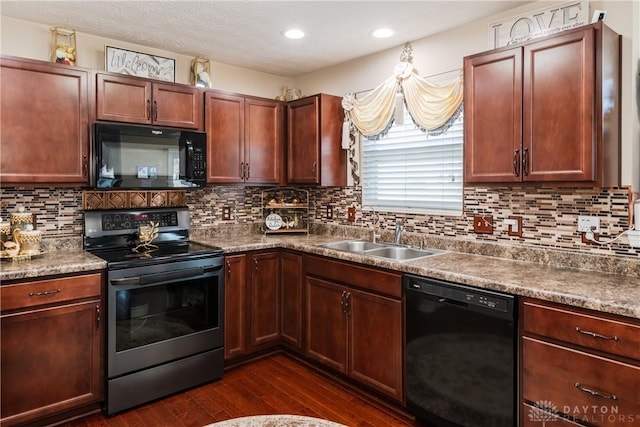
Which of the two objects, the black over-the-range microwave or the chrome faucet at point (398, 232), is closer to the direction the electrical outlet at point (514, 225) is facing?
the black over-the-range microwave

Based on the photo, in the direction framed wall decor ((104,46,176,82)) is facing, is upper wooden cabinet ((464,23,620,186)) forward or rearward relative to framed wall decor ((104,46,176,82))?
forward

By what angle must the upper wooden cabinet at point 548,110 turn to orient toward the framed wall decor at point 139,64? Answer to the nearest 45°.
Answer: approximately 45° to its right

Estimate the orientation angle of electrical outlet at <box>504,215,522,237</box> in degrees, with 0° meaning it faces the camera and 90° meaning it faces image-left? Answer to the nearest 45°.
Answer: approximately 45°

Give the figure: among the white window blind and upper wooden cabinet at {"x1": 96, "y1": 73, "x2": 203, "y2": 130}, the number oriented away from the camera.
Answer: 0

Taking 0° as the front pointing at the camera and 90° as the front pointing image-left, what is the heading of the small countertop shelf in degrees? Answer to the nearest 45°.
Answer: approximately 0°

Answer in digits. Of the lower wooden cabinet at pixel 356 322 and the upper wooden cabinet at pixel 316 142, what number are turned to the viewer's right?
0

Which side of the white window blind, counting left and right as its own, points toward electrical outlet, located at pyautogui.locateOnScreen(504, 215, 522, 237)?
left

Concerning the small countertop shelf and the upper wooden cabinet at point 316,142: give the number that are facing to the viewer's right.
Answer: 0

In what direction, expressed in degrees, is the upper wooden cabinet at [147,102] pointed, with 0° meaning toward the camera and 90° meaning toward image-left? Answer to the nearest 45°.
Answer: approximately 315°

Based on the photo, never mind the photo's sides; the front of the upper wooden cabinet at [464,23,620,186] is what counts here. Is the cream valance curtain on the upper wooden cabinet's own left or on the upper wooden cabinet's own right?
on the upper wooden cabinet's own right

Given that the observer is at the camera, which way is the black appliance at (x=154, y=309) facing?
facing the viewer and to the right of the viewer

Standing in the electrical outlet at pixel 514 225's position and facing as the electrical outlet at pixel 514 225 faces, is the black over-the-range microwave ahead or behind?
ahead

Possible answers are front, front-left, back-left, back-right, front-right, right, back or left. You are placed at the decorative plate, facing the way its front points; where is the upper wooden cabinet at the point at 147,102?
front-right

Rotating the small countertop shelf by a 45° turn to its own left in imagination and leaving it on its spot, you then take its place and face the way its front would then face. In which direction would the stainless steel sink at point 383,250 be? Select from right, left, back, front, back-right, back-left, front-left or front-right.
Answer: front
